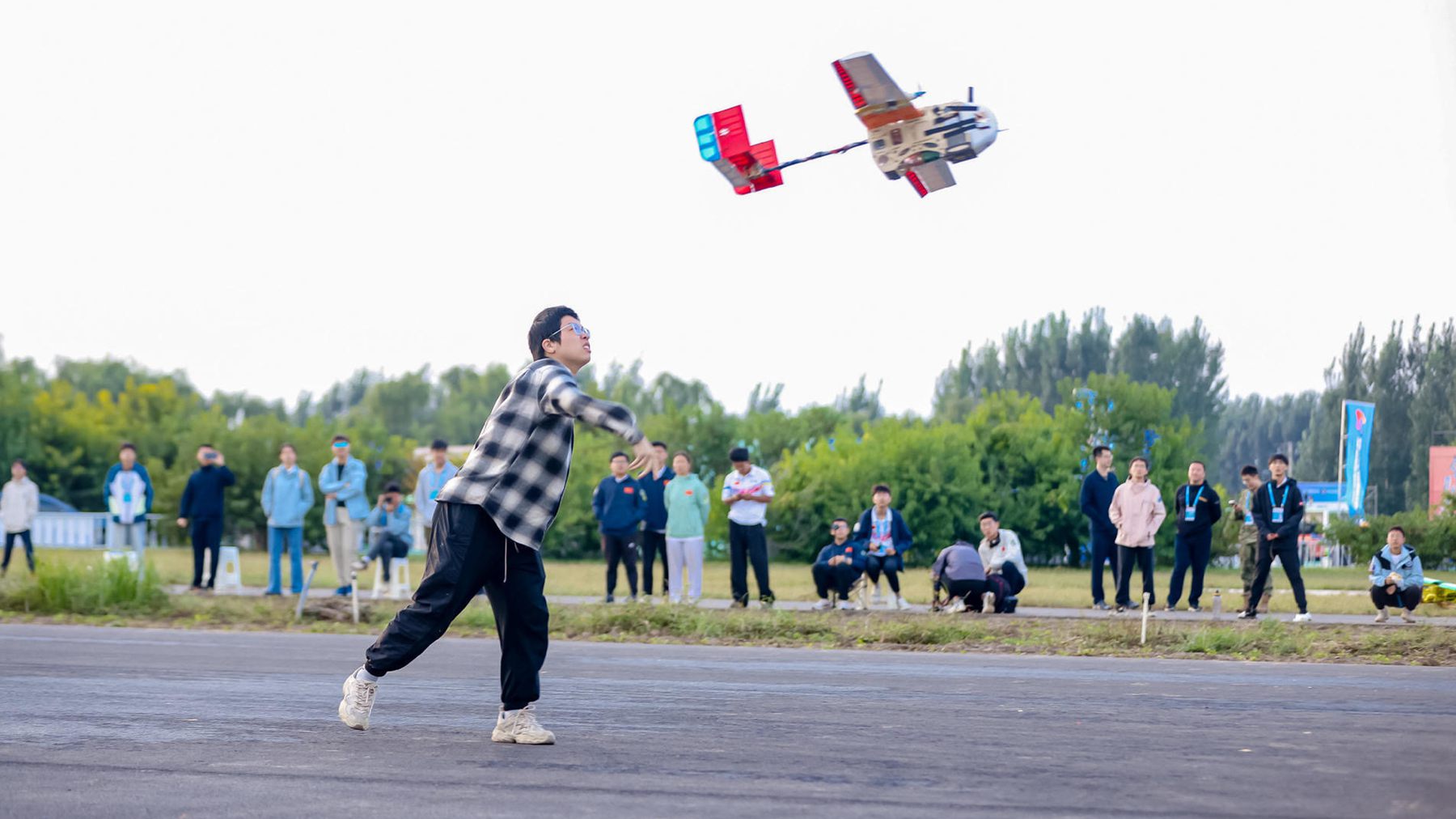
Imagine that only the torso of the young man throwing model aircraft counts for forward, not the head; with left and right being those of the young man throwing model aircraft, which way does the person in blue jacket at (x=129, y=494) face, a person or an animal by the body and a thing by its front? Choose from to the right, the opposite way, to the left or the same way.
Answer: to the right

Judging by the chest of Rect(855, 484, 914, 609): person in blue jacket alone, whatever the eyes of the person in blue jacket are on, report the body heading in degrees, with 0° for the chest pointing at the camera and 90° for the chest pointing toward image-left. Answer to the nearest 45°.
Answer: approximately 0°

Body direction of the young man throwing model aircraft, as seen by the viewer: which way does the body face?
to the viewer's right

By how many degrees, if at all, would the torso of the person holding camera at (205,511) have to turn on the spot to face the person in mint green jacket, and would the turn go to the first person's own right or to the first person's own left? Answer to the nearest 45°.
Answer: approximately 45° to the first person's own left

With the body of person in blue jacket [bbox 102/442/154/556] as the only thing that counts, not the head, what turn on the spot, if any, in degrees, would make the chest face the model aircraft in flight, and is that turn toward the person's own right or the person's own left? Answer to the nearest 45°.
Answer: approximately 45° to the person's own left

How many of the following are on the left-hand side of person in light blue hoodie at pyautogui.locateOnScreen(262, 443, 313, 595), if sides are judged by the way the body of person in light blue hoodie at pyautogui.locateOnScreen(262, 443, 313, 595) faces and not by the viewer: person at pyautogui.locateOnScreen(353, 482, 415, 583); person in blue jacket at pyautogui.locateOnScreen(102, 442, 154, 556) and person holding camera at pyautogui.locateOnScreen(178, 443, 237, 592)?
1

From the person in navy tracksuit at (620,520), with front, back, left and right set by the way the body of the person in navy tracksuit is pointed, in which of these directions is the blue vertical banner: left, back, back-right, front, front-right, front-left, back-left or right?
back-left

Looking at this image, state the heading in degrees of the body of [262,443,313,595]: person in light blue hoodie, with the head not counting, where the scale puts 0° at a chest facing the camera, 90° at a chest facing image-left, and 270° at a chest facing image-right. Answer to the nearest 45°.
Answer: approximately 0°
